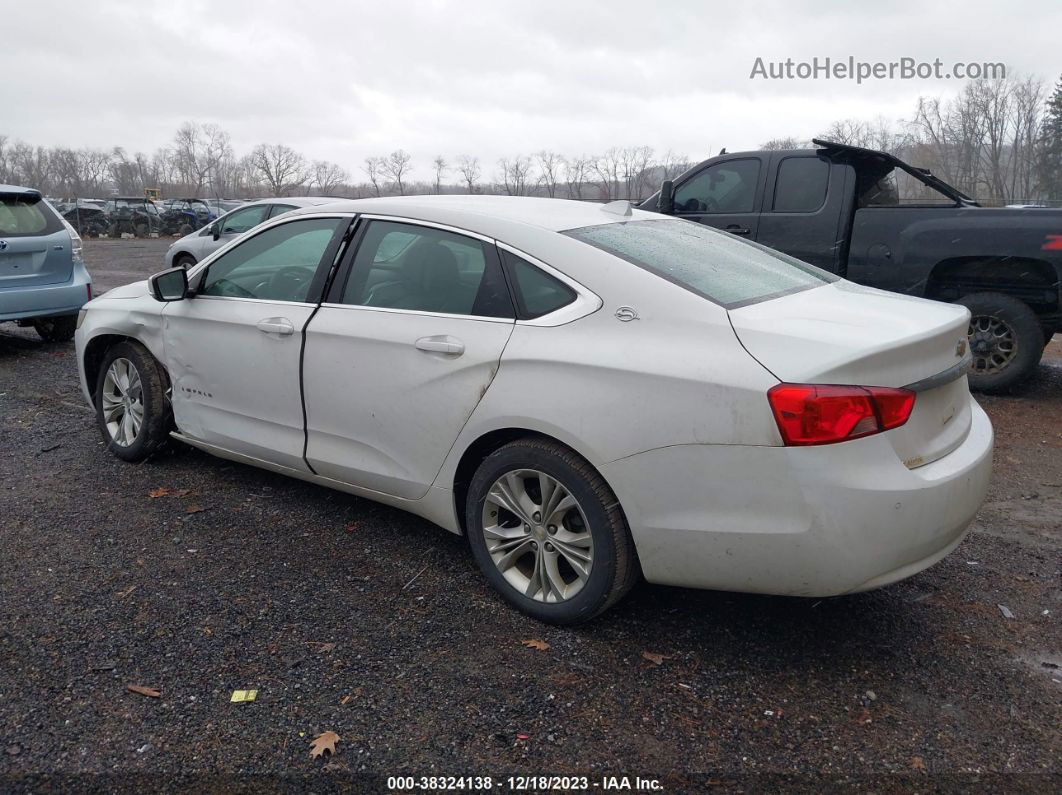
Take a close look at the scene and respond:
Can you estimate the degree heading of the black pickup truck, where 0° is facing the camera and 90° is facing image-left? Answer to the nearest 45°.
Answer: approximately 90°

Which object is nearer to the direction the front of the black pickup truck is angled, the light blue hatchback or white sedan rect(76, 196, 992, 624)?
the light blue hatchback

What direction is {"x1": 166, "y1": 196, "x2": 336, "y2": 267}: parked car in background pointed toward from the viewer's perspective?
to the viewer's left

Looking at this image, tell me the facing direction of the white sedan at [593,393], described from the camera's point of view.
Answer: facing away from the viewer and to the left of the viewer

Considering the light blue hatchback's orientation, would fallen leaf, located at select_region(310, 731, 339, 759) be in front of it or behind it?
behind

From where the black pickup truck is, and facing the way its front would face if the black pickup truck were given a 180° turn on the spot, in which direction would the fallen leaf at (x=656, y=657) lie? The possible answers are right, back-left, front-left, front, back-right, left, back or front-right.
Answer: right

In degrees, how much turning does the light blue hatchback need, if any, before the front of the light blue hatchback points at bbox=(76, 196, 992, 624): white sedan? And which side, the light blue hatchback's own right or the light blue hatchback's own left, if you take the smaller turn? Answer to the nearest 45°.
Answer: approximately 180°

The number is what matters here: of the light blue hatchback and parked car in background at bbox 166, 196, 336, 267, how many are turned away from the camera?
1

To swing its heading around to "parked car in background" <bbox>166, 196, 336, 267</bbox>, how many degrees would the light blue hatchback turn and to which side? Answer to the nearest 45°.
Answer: approximately 45° to its right

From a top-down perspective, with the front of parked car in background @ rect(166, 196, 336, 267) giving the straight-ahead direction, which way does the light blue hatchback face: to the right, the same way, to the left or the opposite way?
to the right

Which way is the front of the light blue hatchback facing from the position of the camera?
facing away from the viewer
